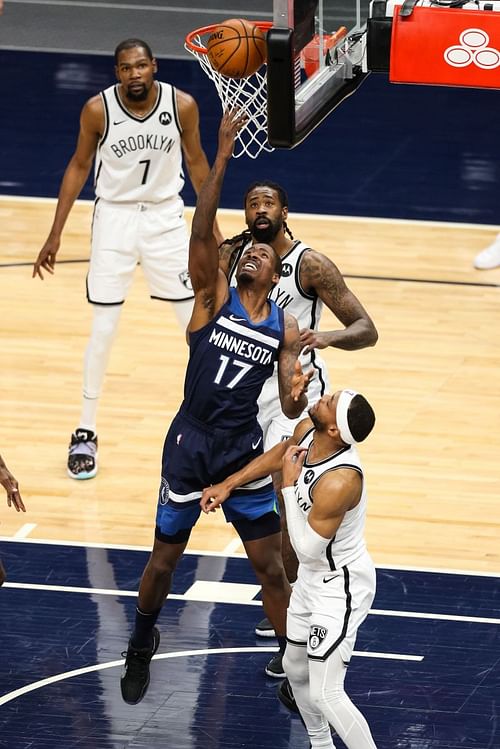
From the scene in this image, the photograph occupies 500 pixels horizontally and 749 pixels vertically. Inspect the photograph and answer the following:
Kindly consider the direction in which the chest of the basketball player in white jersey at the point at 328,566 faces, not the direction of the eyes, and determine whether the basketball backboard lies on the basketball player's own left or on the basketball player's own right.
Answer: on the basketball player's own right

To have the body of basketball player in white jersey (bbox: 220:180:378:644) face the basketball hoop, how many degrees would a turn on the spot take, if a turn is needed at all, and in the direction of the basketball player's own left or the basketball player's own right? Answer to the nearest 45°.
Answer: approximately 135° to the basketball player's own right

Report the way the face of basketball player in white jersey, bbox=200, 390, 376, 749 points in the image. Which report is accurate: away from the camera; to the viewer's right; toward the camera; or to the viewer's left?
to the viewer's left

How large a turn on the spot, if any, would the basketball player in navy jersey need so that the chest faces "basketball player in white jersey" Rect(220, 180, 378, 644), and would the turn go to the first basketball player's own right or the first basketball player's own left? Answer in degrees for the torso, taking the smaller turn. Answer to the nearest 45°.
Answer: approximately 135° to the first basketball player's own left

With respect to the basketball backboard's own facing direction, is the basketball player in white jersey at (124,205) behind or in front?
in front
